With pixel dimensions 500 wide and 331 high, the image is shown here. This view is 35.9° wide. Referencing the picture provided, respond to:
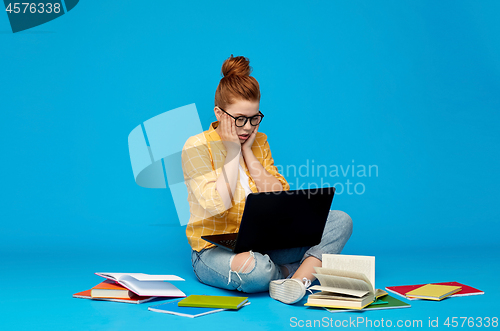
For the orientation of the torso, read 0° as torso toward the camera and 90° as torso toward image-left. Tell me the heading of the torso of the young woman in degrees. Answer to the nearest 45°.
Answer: approximately 315°

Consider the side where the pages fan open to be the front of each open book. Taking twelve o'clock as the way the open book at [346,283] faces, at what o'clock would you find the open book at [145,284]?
the open book at [145,284] is roughly at 3 o'clock from the open book at [346,283].

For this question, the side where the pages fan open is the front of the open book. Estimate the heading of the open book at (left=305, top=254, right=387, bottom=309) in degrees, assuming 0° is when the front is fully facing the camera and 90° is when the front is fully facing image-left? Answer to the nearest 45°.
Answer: approximately 0°
